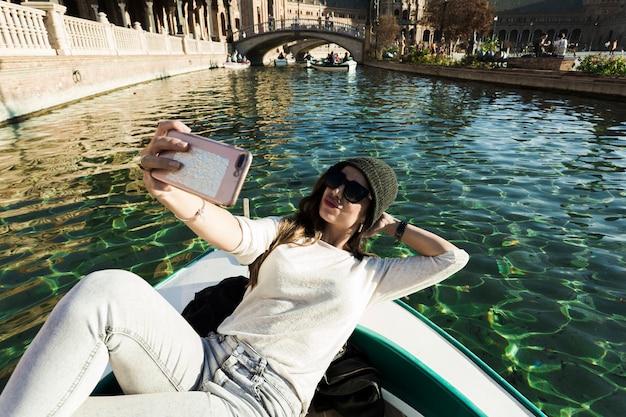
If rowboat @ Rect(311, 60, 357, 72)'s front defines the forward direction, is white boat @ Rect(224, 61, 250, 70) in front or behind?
in front

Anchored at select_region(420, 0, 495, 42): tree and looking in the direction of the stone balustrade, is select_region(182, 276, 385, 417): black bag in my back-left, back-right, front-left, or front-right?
front-left

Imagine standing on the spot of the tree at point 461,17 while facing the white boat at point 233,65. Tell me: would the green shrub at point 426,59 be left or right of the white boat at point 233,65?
left

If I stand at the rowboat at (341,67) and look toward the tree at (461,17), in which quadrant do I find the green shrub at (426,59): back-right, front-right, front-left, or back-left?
front-right

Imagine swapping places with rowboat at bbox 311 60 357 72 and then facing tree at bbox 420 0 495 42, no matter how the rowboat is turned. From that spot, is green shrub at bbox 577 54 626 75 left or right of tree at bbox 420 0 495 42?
right

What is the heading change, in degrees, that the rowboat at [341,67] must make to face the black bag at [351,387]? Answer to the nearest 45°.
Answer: approximately 90° to its left

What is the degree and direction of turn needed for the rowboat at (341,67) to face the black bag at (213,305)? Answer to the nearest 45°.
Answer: approximately 90° to its left

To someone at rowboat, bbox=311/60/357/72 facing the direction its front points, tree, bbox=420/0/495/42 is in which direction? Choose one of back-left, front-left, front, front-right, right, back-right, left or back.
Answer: back

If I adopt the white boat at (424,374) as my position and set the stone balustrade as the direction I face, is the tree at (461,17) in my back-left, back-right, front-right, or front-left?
front-right

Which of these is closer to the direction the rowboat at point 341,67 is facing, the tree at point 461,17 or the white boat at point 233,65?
the white boat

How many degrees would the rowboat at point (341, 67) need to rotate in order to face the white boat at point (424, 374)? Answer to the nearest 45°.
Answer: approximately 90° to its left

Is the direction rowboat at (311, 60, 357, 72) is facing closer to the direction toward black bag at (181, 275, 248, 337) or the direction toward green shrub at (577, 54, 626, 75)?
the black bag
